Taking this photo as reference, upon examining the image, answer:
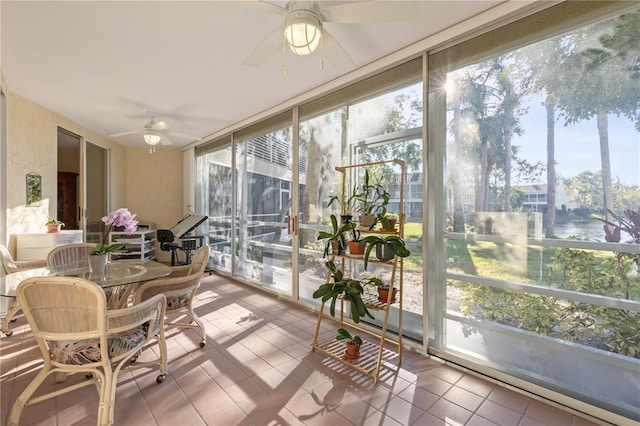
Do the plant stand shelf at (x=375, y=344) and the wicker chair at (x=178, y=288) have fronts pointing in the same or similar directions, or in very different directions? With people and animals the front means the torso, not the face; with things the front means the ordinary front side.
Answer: same or similar directions

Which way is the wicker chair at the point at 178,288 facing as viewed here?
to the viewer's left

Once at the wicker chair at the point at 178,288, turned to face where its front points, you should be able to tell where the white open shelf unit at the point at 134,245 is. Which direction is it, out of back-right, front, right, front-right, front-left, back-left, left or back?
right

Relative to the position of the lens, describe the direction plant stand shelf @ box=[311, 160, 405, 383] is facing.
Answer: facing the viewer and to the left of the viewer

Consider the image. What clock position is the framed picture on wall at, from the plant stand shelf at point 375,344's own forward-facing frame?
The framed picture on wall is roughly at 2 o'clock from the plant stand shelf.

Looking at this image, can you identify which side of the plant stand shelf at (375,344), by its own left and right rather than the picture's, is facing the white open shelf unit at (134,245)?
right

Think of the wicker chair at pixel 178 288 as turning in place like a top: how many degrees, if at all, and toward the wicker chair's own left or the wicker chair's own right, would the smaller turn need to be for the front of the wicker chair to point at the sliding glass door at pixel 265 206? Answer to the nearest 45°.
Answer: approximately 135° to the wicker chair's own right

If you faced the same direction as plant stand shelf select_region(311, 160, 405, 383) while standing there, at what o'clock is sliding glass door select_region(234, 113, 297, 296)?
The sliding glass door is roughly at 3 o'clock from the plant stand shelf.

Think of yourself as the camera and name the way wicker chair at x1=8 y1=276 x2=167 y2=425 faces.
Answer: facing away from the viewer and to the right of the viewer

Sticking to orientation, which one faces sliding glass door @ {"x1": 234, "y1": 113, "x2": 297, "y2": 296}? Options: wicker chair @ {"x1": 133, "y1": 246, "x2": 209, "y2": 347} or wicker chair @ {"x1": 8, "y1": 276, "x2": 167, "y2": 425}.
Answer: wicker chair @ {"x1": 8, "y1": 276, "x2": 167, "y2": 425}

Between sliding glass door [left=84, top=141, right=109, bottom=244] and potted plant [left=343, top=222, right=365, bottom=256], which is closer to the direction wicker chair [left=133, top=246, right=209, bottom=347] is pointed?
the sliding glass door

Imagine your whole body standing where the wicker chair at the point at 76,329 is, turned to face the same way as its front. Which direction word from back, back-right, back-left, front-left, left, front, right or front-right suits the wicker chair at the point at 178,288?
front

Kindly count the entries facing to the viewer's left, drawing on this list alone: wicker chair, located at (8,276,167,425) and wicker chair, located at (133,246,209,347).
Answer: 1

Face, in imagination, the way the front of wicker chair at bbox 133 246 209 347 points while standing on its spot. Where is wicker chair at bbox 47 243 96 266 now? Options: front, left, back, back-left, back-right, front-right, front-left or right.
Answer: front-right

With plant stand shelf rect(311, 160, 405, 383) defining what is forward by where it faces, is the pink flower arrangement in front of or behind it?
in front
